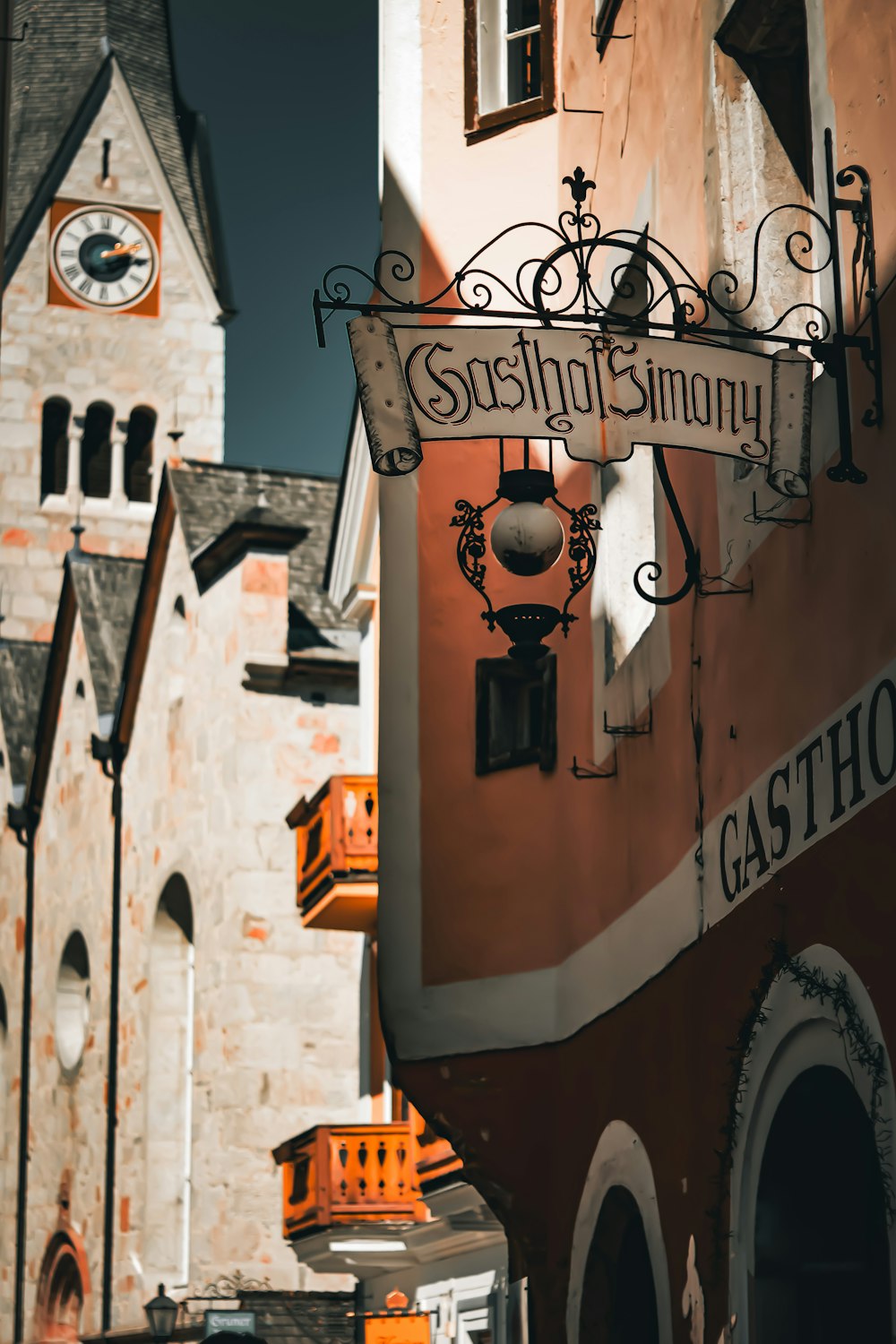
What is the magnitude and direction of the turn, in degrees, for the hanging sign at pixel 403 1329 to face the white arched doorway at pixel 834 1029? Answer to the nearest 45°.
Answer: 0° — it already faces it

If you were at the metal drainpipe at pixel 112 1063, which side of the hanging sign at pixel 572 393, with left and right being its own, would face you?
back

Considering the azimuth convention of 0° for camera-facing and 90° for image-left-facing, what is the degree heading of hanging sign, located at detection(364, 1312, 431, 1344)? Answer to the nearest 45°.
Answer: approximately 0°

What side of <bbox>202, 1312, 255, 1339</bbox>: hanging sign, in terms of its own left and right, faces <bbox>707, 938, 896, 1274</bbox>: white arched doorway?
front

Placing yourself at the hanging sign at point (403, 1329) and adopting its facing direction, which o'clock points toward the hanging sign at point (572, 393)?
the hanging sign at point (572, 393) is roughly at 12 o'clock from the hanging sign at point (403, 1329).

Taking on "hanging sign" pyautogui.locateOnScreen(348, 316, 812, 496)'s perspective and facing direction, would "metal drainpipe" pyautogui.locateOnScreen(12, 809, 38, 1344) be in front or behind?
behind

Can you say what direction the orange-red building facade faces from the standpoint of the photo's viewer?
facing the viewer and to the left of the viewer

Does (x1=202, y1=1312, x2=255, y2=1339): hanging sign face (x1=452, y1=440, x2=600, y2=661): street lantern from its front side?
yes

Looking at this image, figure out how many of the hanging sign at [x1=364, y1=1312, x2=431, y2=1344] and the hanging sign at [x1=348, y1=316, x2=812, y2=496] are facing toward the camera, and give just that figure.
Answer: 2
